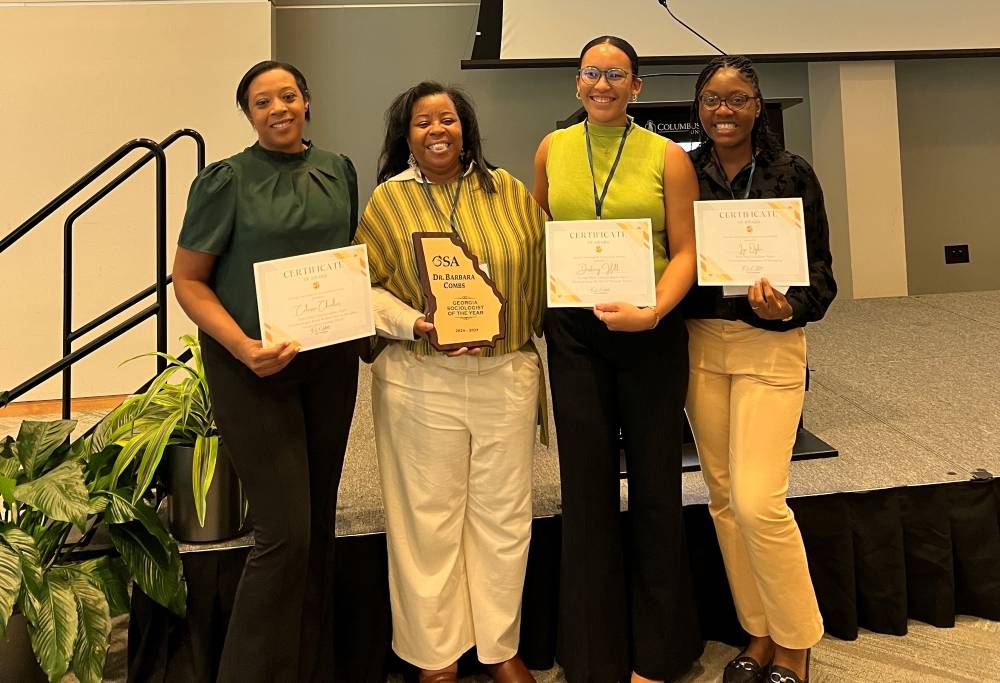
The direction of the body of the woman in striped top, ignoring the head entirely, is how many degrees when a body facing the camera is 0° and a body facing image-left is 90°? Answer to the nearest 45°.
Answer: approximately 0°

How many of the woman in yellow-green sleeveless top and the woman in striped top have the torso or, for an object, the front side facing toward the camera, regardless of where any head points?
2

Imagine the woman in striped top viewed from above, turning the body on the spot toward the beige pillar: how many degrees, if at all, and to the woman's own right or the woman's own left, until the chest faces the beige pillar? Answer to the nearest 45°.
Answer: approximately 135° to the woman's own left

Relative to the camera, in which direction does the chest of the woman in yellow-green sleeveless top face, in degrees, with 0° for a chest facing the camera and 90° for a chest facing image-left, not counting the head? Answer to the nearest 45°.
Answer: approximately 0°

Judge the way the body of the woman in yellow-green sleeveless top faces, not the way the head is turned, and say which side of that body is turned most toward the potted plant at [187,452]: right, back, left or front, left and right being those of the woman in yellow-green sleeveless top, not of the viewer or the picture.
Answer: right

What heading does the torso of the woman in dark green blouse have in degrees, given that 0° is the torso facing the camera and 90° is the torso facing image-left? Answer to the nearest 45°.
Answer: approximately 315°
